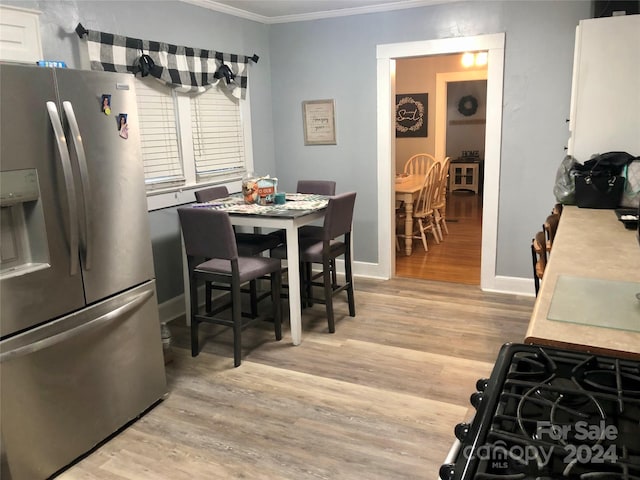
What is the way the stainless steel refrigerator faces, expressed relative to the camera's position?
facing the viewer and to the right of the viewer

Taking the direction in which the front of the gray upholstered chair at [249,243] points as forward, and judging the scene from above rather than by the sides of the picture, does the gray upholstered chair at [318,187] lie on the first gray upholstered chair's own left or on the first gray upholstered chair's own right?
on the first gray upholstered chair's own left

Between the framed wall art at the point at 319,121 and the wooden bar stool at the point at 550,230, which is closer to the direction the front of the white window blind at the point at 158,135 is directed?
the wooden bar stool

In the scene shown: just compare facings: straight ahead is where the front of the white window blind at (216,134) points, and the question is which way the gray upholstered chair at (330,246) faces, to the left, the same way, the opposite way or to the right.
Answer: the opposite way

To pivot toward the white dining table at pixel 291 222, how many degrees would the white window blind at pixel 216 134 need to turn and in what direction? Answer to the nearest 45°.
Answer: approximately 45° to its right

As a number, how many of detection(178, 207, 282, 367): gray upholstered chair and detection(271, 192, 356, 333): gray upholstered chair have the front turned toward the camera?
0

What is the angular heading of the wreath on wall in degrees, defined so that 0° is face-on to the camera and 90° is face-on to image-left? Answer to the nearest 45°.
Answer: approximately 0°

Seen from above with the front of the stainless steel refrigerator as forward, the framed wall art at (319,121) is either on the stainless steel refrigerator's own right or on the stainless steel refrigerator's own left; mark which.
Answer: on the stainless steel refrigerator's own left

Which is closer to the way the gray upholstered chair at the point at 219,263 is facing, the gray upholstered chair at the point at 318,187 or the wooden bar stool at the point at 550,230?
the gray upholstered chair

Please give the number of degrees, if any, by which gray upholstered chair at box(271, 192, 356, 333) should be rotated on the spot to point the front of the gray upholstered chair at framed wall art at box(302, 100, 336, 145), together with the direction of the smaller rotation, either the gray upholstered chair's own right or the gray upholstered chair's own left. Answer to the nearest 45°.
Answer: approximately 45° to the gray upholstered chair's own right

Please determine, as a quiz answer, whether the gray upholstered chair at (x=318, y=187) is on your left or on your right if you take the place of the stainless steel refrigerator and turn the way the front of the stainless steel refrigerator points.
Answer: on your left

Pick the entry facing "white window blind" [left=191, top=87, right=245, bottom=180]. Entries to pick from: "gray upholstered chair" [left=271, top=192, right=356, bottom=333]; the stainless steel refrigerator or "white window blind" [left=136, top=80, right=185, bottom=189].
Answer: the gray upholstered chair

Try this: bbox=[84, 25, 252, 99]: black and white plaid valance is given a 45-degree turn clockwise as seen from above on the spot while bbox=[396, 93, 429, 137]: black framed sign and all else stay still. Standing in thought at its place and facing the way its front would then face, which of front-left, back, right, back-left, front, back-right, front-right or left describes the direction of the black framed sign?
back-left

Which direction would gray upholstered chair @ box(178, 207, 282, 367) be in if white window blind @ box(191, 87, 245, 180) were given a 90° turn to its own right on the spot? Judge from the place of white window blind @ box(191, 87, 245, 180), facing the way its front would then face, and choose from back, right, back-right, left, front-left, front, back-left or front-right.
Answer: front-left

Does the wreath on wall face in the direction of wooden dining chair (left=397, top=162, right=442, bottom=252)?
yes

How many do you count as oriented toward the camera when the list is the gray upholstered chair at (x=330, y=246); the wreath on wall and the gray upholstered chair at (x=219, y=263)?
1

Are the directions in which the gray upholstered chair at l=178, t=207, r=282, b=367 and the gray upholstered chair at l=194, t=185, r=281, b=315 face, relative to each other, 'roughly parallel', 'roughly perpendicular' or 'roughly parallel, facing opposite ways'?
roughly perpendicular
